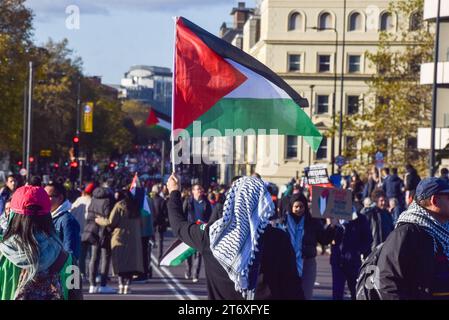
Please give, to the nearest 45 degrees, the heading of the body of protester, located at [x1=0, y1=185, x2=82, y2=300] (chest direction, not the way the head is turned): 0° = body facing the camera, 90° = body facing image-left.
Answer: approximately 180°

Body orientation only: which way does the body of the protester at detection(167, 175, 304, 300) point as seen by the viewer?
away from the camera

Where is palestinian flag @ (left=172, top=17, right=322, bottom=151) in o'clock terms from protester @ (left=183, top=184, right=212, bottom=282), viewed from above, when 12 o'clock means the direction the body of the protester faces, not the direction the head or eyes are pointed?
The palestinian flag is roughly at 12 o'clock from the protester.

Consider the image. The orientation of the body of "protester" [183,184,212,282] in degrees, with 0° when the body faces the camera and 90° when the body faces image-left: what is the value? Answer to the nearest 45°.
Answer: approximately 0°
